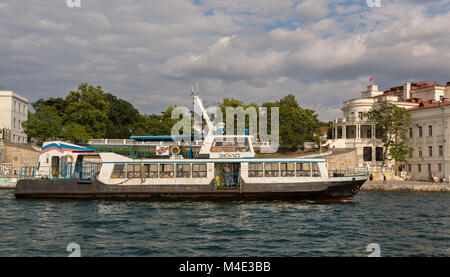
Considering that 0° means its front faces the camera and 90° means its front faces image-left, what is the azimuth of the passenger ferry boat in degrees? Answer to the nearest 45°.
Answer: approximately 270°
